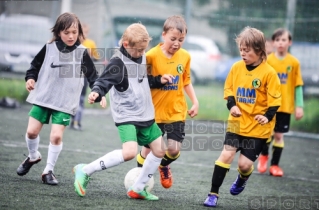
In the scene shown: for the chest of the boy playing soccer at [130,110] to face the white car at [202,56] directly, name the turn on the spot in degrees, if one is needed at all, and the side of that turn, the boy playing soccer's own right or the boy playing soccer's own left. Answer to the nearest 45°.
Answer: approximately 135° to the boy playing soccer's own left

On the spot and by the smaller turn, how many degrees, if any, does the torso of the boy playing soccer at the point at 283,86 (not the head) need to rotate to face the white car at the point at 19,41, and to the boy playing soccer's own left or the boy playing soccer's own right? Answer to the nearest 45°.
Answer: approximately 135° to the boy playing soccer's own right

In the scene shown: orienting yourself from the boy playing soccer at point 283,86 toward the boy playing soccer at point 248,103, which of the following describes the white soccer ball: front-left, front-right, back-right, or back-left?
front-right

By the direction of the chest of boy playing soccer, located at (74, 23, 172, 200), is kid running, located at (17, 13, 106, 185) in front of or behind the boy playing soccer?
behind

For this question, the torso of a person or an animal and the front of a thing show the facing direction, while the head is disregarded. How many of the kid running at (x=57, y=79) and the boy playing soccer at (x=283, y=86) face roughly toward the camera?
2

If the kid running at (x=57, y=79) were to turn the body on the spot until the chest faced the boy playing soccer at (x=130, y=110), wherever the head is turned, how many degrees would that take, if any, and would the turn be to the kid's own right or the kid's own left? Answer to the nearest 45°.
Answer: approximately 45° to the kid's own left

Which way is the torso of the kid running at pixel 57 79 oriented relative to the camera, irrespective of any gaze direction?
toward the camera

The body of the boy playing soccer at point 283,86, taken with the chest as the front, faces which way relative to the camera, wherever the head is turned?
toward the camera

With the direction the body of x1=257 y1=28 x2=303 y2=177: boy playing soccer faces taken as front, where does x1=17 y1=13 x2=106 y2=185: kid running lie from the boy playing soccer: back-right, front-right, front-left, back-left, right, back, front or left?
front-right

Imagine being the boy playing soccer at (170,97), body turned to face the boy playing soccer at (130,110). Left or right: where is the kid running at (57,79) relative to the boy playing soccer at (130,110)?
right

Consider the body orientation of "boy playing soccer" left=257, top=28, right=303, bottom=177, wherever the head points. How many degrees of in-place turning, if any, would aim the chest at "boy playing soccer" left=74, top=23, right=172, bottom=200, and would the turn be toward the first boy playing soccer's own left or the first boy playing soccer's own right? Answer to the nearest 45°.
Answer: approximately 45° to the first boy playing soccer's own right

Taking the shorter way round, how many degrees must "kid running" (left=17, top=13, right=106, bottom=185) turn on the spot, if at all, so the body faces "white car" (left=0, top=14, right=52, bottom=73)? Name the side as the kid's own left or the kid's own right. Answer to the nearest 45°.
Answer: approximately 180°

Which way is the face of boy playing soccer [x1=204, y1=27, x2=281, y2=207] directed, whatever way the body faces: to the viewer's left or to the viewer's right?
to the viewer's left

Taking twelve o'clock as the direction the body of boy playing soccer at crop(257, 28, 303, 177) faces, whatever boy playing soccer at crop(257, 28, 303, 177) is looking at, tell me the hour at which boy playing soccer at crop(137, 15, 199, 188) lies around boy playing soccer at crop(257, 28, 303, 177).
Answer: boy playing soccer at crop(137, 15, 199, 188) is roughly at 1 o'clock from boy playing soccer at crop(257, 28, 303, 177).
